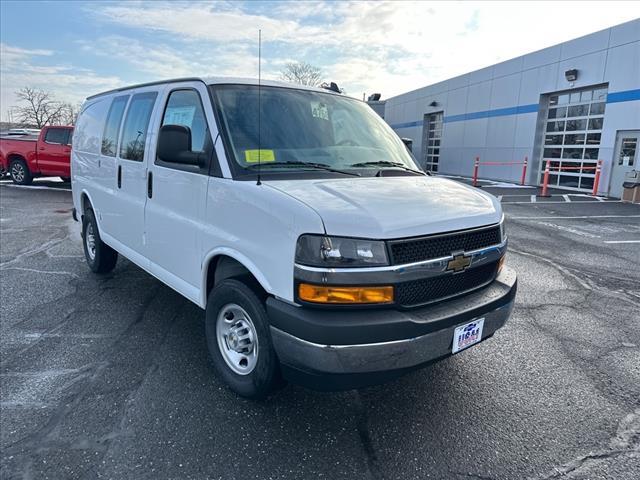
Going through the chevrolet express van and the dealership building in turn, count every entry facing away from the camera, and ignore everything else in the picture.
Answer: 0

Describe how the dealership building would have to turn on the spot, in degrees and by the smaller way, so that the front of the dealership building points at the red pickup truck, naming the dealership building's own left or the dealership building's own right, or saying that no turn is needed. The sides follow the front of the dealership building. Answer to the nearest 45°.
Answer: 0° — it already faces it

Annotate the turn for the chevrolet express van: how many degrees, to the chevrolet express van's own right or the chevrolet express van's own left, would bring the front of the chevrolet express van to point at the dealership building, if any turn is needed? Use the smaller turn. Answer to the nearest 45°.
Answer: approximately 90° to the chevrolet express van's own left

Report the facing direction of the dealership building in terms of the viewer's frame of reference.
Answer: facing the viewer and to the left of the viewer

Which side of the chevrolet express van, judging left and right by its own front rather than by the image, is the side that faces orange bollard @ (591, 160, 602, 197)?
left

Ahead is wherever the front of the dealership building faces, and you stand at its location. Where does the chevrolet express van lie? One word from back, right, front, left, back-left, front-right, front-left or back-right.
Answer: front-left

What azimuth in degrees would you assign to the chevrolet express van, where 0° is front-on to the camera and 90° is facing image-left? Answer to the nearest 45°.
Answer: approximately 315°
